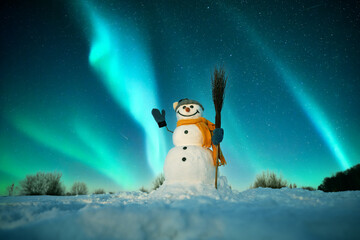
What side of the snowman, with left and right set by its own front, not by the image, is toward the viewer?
front

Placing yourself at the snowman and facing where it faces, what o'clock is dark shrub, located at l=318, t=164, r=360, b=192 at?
The dark shrub is roughly at 8 o'clock from the snowman.
